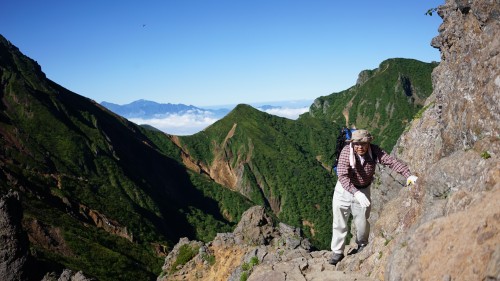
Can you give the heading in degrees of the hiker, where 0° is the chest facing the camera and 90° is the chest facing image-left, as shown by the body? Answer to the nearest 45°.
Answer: approximately 0°

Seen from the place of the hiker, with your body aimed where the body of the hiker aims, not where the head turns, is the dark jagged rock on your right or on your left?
on your right
